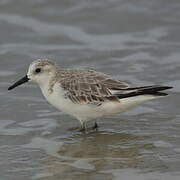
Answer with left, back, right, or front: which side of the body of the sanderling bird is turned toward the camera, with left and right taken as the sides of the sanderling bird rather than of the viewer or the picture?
left
